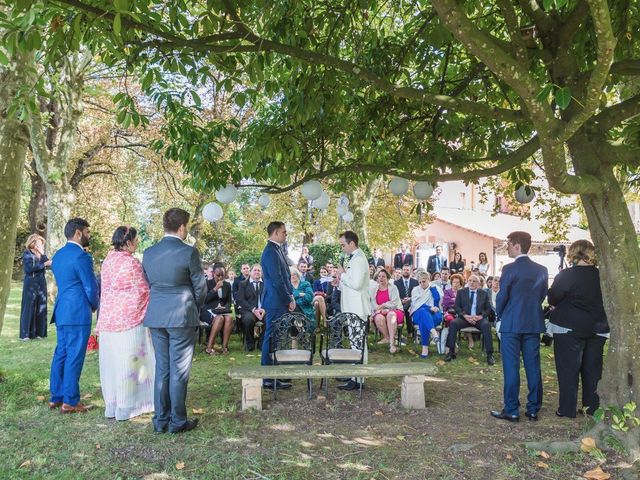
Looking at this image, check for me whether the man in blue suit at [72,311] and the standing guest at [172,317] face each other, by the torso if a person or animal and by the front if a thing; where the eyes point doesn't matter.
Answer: no

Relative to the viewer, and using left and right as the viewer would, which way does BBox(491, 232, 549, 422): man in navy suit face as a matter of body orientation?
facing away from the viewer and to the left of the viewer

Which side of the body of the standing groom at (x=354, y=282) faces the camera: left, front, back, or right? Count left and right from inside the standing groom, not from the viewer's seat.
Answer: left

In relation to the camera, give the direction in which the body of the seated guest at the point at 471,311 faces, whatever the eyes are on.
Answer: toward the camera

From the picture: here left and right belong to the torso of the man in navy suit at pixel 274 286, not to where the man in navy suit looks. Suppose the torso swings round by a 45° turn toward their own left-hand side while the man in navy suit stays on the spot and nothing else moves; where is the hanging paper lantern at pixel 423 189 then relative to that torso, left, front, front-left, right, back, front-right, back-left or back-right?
front-right

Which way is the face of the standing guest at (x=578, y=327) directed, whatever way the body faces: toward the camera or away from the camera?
away from the camera

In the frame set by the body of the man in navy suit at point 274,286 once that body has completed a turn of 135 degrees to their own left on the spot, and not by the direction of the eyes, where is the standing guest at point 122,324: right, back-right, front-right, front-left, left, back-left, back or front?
left

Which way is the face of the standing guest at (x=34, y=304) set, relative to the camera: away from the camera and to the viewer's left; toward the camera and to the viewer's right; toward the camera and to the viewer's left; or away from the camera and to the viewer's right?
toward the camera and to the viewer's right

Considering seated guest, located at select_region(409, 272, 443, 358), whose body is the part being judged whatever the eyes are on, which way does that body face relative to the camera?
toward the camera

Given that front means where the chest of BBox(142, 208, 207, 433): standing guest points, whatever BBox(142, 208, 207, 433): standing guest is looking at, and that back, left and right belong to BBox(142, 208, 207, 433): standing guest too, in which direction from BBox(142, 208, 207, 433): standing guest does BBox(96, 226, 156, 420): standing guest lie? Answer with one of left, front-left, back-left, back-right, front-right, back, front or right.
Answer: left

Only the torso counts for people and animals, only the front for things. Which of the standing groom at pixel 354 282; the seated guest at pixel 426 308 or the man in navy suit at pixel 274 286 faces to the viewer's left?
the standing groom

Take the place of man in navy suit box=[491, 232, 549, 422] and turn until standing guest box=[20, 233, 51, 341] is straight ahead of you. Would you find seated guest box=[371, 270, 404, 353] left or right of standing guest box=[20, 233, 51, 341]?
right

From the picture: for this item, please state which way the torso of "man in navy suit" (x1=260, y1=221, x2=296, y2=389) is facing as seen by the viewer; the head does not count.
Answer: to the viewer's right

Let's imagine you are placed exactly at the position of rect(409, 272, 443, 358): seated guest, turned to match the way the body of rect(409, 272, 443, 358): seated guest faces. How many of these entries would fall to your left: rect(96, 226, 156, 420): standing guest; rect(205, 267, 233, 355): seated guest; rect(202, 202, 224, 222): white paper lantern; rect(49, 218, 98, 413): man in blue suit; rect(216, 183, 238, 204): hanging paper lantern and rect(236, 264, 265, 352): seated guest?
0

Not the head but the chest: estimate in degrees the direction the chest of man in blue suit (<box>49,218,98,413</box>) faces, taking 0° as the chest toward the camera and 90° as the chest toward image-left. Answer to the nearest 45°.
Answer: approximately 225°

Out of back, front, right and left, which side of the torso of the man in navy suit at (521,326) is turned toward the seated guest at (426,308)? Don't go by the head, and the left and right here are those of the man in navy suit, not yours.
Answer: front

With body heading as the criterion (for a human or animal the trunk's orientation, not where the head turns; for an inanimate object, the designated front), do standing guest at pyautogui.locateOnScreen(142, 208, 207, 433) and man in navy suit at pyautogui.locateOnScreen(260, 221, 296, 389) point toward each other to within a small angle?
no

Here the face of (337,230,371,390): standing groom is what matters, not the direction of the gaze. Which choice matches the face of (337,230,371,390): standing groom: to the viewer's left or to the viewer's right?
to the viewer's left

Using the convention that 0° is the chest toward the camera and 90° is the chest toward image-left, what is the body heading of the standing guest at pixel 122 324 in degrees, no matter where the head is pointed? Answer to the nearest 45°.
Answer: approximately 225°

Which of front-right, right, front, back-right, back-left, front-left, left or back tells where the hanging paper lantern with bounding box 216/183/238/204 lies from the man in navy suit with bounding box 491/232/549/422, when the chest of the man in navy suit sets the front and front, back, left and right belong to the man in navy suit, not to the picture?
front-left
